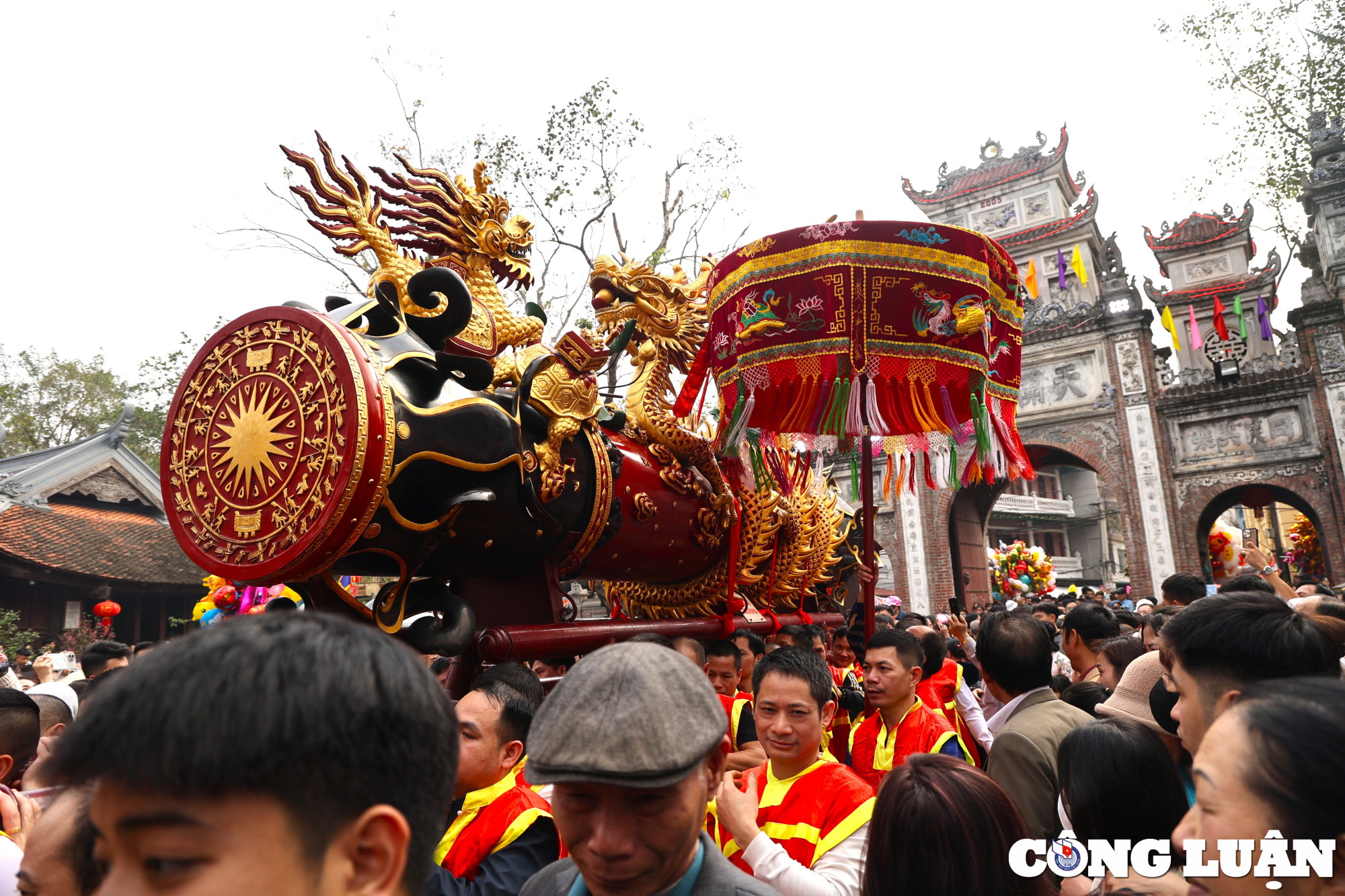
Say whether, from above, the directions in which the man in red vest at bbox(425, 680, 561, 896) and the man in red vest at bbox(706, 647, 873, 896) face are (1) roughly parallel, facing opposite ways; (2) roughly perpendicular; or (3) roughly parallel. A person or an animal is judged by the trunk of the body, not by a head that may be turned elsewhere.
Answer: roughly parallel

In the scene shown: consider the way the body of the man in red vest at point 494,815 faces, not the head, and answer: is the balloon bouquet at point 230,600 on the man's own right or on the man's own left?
on the man's own right

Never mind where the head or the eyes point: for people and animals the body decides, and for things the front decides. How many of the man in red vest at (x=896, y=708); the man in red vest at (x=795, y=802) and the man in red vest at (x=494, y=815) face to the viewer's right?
0

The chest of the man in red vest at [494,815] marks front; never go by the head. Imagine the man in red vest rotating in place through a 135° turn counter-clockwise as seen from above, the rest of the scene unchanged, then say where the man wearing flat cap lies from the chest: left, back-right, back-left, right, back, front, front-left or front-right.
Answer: right

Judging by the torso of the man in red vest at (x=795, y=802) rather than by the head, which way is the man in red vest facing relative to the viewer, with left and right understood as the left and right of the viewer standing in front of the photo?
facing the viewer and to the left of the viewer

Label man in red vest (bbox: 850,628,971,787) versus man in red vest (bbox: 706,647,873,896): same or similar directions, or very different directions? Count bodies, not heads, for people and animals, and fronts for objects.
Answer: same or similar directions

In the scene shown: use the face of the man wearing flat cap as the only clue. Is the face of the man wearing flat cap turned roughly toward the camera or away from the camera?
toward the camera

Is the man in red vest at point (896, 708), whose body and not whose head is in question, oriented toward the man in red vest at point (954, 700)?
no

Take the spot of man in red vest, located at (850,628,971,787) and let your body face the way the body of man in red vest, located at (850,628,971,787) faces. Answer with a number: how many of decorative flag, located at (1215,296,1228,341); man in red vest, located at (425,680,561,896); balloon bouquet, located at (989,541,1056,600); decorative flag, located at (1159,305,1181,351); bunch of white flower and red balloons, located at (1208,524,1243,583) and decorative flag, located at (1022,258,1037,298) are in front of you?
1

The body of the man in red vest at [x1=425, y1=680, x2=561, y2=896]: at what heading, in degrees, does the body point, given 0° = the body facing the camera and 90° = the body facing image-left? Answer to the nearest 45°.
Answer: approximately 45°

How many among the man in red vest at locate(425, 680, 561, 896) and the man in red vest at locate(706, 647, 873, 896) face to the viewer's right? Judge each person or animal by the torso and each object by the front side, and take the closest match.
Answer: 0

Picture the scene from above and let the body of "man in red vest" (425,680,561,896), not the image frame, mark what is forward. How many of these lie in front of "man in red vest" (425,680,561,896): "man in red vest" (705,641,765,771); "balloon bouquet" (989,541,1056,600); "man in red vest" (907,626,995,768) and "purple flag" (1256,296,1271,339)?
0

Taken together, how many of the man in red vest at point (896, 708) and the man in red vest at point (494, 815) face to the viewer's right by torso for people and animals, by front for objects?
0

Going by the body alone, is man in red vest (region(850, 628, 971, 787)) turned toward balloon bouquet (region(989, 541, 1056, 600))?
no

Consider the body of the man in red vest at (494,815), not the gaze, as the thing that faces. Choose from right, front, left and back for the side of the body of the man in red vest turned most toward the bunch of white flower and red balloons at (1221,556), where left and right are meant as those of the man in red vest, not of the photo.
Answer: back

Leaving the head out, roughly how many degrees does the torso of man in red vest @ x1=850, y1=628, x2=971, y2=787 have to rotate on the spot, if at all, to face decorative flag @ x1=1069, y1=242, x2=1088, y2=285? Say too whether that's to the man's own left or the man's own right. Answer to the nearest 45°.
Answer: approximately 135° to the man's own right

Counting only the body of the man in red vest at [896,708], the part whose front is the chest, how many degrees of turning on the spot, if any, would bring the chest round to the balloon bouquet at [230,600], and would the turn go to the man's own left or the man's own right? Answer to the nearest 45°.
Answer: approximately 45° to the man's own right

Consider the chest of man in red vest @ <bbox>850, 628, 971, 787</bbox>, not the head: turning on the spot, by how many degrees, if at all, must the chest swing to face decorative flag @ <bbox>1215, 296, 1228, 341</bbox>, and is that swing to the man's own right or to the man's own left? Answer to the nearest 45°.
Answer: approximately 180°

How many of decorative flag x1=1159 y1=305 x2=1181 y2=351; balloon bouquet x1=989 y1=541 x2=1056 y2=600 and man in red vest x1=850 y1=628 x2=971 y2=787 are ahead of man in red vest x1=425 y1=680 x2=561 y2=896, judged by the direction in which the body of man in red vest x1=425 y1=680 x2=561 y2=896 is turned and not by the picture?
0

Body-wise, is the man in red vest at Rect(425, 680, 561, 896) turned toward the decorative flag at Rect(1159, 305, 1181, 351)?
no

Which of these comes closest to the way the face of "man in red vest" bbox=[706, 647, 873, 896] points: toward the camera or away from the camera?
toward the camera
